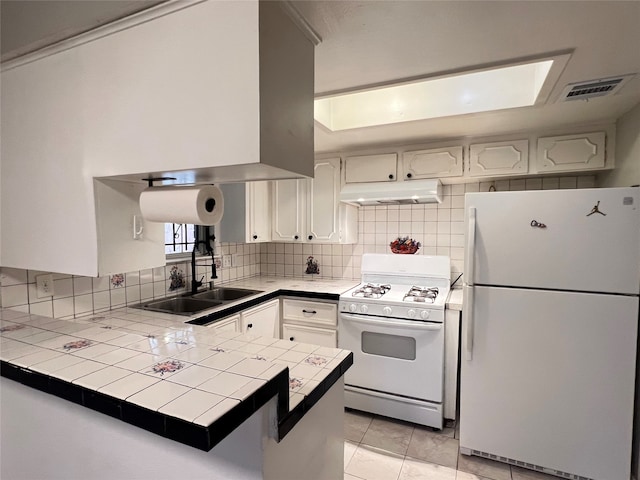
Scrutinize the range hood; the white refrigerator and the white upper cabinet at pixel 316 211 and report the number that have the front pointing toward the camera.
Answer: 3

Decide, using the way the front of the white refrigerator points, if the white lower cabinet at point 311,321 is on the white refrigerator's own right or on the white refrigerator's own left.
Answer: on the white refrigerator's own right

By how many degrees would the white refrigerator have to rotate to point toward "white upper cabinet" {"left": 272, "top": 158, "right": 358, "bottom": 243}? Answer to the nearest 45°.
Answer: approximately 90° to its right

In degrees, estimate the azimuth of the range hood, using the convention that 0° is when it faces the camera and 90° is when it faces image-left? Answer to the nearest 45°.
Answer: approximately 0°

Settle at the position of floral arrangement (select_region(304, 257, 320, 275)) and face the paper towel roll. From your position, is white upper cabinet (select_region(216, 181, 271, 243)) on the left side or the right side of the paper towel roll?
right

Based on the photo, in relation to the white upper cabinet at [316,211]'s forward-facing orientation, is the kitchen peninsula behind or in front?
in front

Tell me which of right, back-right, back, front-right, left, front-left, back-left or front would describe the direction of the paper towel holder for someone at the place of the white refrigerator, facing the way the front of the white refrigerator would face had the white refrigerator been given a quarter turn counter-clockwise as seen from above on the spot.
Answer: back-right

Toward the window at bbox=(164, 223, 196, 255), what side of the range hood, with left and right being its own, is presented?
right

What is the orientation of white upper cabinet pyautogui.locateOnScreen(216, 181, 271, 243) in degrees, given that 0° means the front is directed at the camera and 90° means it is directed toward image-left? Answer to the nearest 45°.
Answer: approximately 315°

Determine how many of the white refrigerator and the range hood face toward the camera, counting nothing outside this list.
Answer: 2

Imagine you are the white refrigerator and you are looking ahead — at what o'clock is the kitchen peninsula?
The kitchen peninsula is roughly at 1 o'clock from the white refrigerator.

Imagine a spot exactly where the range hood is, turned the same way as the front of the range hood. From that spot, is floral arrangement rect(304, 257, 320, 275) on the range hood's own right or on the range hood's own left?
on the range hood's own right
